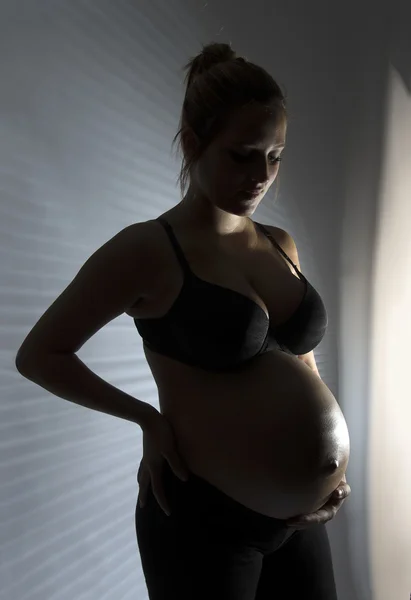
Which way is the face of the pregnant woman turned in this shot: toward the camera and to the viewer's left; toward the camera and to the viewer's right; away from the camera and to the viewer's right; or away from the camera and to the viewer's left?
toward the camera and to the viewer's right

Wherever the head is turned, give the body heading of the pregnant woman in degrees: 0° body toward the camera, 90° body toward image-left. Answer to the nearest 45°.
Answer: approximately 315°
